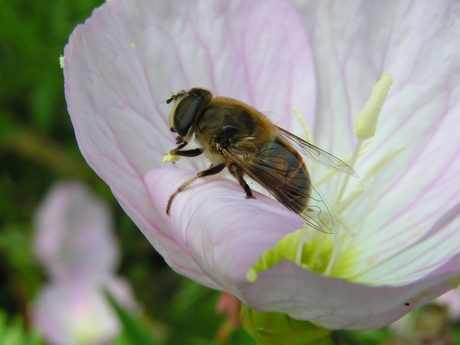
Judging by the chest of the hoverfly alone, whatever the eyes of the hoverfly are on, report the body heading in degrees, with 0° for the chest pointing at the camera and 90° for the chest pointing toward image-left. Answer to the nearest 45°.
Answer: approximately 90°
